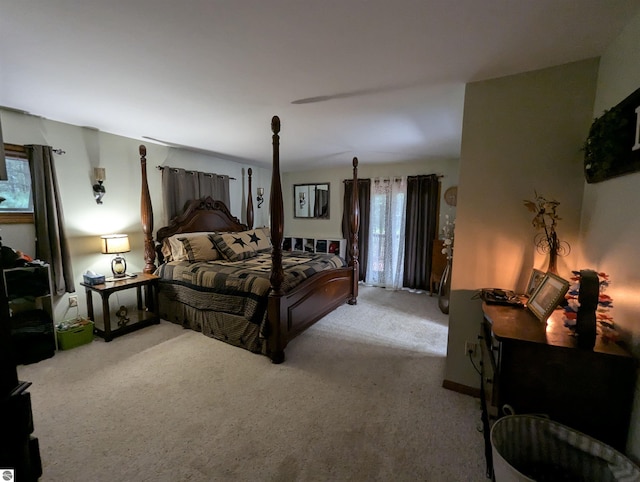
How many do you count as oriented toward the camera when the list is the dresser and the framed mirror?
1

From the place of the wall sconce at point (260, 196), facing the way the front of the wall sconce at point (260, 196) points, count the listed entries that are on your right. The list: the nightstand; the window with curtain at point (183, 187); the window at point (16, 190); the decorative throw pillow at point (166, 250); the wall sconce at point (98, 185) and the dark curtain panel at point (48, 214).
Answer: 6

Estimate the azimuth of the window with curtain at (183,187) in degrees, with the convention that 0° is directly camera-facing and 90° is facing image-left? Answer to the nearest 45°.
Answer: approximately 315°

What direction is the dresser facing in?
to the viewer's left

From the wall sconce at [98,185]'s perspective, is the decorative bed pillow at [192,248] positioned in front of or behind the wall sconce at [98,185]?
in front

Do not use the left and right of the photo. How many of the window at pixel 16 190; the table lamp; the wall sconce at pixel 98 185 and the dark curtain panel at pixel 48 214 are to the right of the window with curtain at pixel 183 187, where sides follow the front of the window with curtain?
4

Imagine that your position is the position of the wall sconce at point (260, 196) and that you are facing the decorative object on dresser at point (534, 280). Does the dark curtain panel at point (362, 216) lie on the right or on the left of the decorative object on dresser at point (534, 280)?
left

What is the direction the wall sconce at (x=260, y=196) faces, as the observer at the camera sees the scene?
facing the viewer and to the right of the viewer

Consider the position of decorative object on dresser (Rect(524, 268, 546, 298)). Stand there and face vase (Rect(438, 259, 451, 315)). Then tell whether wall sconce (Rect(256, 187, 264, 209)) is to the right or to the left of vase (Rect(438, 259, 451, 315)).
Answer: left

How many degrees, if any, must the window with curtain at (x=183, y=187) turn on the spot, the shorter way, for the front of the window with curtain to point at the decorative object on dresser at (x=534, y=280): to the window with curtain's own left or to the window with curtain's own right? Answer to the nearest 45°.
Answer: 0° — it already faces it

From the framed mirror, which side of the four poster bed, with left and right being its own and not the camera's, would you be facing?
left

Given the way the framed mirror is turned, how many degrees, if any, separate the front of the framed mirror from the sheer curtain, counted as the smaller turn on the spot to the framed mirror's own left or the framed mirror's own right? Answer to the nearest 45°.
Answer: approximately 45° to the framed mirror's own left

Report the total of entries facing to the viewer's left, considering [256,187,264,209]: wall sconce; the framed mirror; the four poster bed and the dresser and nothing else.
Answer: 1

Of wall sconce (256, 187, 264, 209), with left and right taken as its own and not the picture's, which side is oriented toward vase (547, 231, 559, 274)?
front
